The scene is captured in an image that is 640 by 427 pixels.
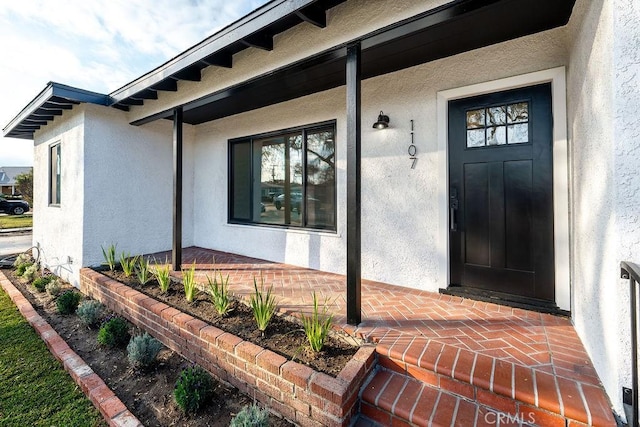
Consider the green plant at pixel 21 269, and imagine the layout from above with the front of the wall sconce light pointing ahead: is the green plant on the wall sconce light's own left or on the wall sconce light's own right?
on the wall sconce light's own right

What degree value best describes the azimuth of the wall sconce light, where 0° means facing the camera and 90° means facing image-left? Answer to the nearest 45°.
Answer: approximately 45°

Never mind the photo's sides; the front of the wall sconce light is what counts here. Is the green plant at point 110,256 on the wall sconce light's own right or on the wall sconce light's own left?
on the wall sconce light's own right

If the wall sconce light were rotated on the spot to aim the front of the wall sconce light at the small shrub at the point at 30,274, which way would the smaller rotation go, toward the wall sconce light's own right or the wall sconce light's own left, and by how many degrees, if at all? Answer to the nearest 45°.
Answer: approximately 45° to the wall sconce light's own right

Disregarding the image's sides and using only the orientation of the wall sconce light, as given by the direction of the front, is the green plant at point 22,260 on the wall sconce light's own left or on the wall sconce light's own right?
on the wall sconce light's own right

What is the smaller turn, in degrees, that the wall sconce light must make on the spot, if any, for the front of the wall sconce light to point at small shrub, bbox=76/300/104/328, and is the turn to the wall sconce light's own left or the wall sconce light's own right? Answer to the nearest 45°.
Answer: approximately 45° to the wall sconce light's own right

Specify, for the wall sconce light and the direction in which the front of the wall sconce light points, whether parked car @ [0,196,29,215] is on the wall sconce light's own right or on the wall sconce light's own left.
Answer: on the wall sconce light's own right
